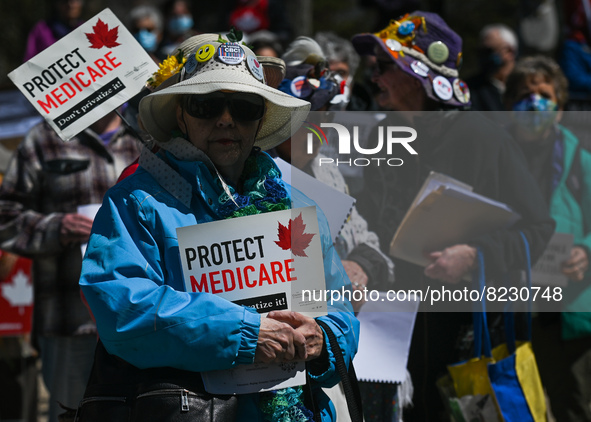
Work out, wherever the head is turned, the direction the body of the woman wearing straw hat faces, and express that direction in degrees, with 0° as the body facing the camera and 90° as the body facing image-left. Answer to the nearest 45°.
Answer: approximately 315°

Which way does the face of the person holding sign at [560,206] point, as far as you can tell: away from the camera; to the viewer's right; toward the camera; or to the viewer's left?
toward the camera

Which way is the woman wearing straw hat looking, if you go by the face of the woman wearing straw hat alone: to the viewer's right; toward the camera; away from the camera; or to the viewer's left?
toward the camera

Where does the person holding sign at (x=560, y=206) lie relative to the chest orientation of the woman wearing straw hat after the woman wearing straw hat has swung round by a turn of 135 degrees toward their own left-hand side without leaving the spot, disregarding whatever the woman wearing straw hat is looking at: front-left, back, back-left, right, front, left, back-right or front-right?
front-right
